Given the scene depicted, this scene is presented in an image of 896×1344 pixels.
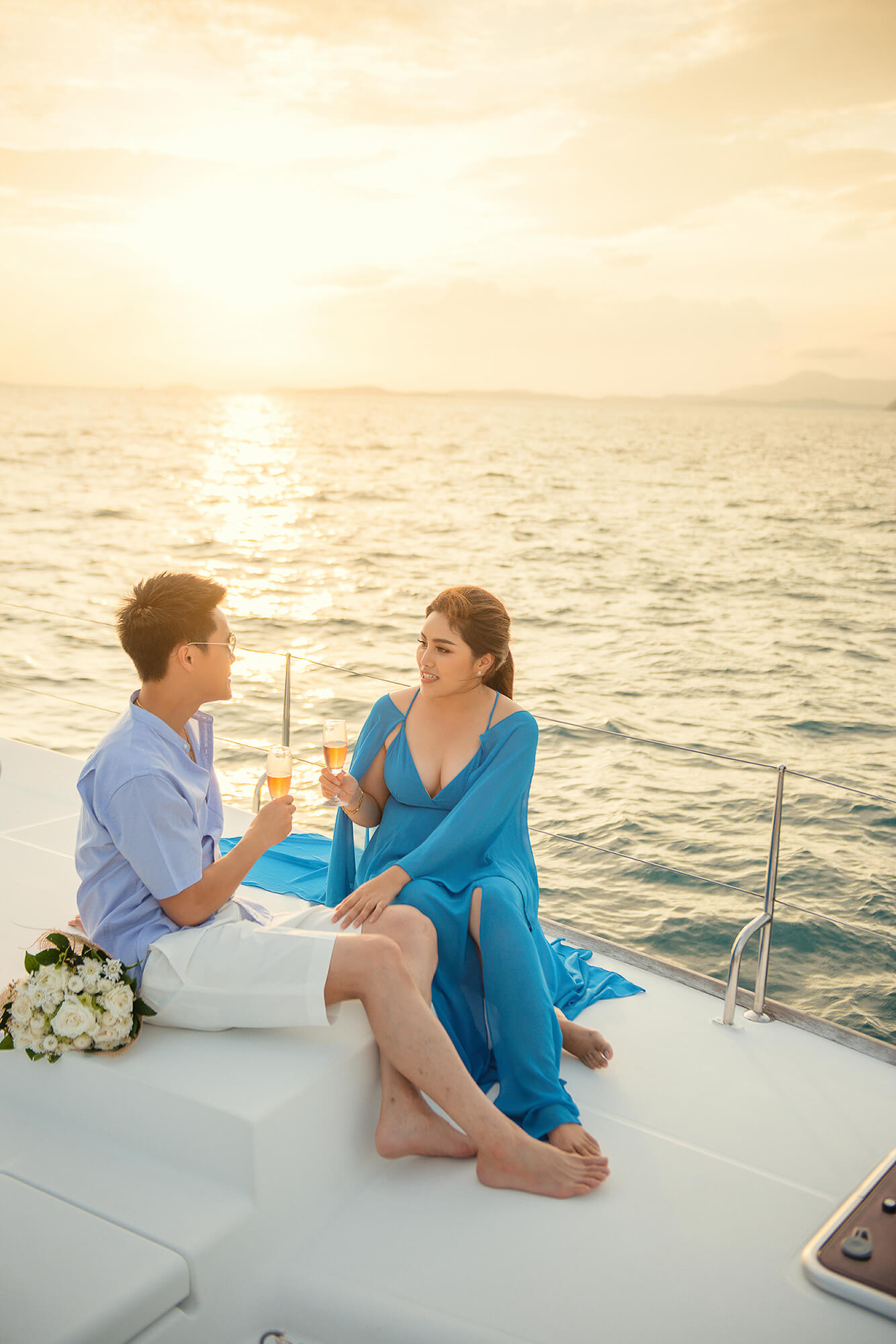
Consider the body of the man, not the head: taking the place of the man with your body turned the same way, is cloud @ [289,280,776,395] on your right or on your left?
on your left

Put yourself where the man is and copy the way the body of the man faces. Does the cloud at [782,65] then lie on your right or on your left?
on your left

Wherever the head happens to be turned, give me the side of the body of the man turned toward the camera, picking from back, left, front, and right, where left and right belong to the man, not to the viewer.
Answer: right

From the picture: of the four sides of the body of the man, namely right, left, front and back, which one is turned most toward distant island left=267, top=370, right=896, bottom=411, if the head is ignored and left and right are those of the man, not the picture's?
left

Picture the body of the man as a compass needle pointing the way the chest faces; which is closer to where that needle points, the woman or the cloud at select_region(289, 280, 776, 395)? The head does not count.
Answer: the woman

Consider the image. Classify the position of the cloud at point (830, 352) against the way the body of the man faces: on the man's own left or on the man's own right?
on the man's own left
